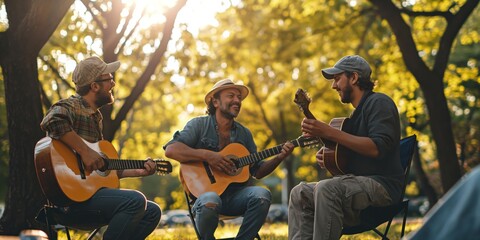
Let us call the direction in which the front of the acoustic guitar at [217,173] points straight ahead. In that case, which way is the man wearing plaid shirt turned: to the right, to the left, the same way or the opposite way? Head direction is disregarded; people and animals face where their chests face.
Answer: to the left

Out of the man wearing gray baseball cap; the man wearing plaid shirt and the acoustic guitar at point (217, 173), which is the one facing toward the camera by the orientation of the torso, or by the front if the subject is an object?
the acoustic guitar

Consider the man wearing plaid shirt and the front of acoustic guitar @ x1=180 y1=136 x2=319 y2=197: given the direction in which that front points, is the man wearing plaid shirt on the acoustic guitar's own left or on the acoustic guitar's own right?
on the acoustic guitar's own right

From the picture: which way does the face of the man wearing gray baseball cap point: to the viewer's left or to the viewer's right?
to the viewer's left

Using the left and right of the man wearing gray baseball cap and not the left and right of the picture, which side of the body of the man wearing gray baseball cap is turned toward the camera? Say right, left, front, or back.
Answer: left

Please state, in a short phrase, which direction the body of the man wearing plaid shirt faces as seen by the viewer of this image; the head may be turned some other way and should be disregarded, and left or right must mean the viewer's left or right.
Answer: facing to the right of the viewer

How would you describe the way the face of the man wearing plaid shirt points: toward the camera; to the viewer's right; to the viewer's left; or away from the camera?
to the viewer's right

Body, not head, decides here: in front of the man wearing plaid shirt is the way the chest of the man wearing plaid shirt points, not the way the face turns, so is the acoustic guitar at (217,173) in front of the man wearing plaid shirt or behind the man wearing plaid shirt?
in front

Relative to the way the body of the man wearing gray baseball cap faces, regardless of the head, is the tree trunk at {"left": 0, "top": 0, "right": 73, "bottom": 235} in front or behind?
in front
